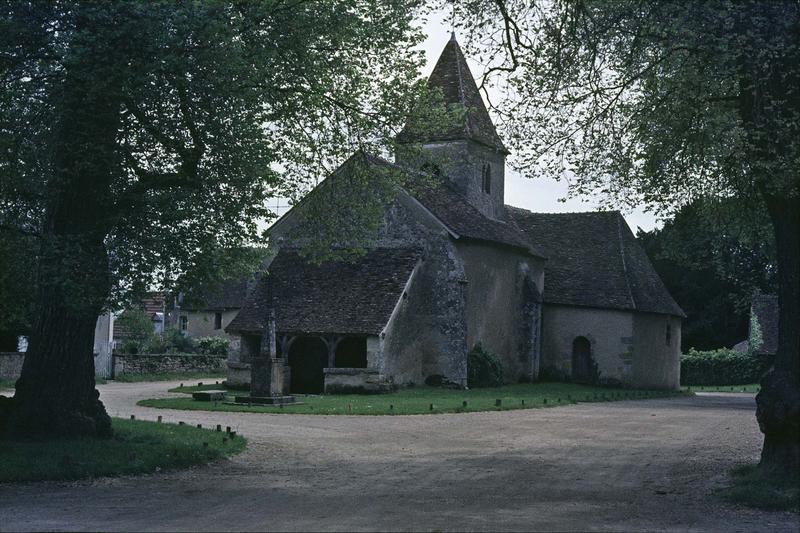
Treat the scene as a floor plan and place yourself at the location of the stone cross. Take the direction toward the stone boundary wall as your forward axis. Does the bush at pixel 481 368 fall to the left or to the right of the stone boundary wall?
right

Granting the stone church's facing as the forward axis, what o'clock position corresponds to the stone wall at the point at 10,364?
The stone wall is roughly at 1 o'clock from the stone church.

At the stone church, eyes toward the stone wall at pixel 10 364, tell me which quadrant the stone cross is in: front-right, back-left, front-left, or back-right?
front-left

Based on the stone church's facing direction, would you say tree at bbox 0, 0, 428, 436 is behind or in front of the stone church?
in front

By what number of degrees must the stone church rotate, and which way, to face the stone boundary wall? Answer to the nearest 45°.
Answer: approximately 90° to its right

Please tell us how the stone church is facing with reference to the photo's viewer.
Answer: facing the viewer and to the left of the viewer

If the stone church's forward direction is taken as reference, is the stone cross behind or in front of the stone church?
in front

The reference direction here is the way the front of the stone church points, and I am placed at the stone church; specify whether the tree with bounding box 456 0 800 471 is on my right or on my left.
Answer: on my left
